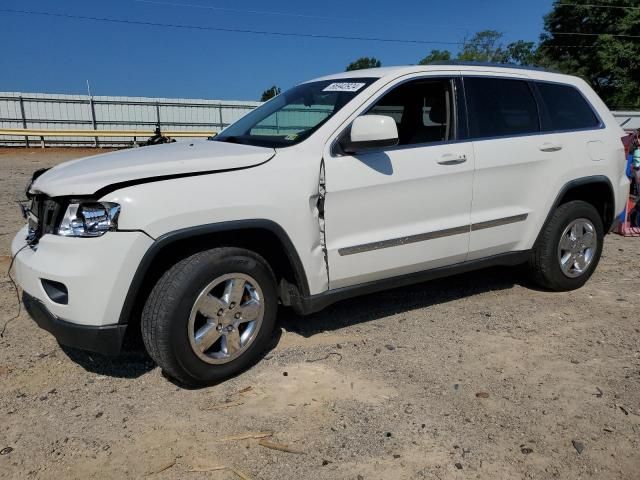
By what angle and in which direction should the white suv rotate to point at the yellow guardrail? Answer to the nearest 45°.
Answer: approximately 90° to its right

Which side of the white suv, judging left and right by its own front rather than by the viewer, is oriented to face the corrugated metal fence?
right

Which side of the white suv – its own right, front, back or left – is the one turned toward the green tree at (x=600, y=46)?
back

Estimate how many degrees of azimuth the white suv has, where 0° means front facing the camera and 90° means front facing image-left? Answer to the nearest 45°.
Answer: approximately 45°

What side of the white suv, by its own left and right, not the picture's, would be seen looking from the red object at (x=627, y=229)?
back
